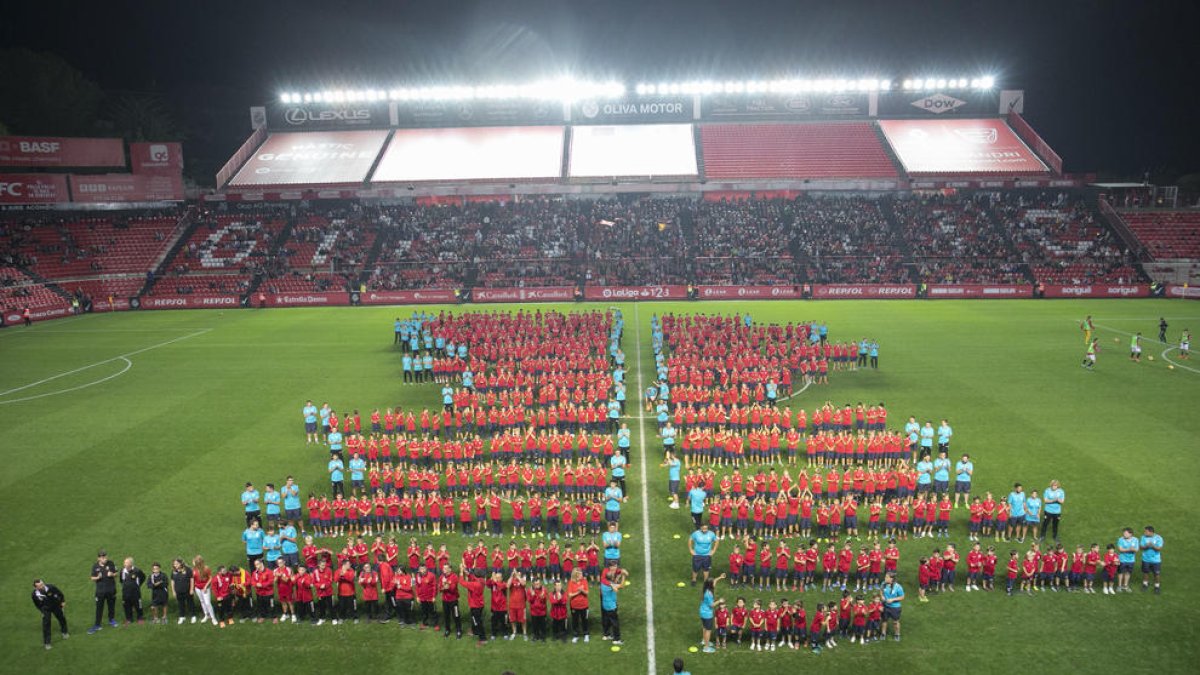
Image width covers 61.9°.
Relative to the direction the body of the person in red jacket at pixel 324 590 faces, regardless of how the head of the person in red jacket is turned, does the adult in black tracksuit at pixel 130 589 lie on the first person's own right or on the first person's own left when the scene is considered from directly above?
on the first person's own right

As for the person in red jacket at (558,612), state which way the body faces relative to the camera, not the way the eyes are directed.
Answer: toward the camera

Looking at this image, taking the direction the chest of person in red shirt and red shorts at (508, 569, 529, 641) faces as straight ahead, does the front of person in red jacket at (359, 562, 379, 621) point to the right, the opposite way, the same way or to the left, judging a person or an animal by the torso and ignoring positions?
the same way

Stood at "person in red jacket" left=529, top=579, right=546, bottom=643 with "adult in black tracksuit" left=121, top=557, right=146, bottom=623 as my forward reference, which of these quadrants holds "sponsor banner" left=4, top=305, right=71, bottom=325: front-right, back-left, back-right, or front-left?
front-right

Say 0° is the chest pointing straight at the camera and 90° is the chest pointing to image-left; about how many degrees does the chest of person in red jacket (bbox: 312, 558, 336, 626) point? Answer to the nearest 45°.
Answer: approximately 0°

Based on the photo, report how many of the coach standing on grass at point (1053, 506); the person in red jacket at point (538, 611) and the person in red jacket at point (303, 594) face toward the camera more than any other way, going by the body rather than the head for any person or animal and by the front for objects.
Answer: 3

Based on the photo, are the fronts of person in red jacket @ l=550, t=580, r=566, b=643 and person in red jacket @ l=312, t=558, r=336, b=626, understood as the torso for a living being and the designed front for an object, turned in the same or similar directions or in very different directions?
same or similar directions

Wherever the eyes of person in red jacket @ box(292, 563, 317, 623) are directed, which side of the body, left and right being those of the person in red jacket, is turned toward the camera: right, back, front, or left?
front

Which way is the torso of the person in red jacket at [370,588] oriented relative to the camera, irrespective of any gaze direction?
toward the camera
